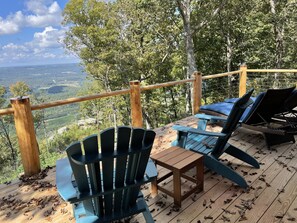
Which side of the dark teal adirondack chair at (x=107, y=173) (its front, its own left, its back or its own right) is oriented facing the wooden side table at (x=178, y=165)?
right

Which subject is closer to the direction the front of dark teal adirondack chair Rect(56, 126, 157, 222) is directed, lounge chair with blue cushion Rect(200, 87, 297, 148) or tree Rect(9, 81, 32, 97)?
the tree

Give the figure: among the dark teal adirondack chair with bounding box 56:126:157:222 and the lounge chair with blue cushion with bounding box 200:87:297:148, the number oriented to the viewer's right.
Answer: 0

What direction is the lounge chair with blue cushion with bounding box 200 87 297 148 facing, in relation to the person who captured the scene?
facing away from the viewer and to the left of the viewer

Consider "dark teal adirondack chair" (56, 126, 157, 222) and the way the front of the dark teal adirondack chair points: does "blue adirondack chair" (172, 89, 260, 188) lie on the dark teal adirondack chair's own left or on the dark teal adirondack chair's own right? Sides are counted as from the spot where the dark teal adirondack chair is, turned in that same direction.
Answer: on the dark teal adirondack chair's own right

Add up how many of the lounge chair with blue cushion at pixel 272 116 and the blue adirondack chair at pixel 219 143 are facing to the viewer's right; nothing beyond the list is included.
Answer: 0

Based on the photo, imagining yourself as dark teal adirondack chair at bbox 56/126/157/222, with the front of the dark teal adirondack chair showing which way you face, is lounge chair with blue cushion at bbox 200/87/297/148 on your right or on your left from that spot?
on your right

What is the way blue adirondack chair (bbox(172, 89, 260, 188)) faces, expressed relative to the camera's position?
facing away from the viewer and to the left of the viewer

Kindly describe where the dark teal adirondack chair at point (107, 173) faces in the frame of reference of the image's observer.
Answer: facing away from the viewer and to the left of the viewer

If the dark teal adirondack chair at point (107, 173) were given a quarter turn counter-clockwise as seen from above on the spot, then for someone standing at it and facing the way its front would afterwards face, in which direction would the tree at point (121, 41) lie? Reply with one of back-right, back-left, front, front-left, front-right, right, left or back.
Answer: back-right

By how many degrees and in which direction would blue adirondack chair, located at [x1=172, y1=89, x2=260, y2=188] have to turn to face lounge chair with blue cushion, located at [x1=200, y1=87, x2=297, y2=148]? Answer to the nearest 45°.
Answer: approximately 90° to its right
